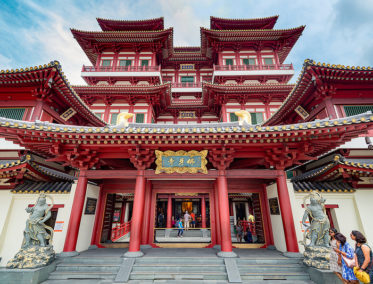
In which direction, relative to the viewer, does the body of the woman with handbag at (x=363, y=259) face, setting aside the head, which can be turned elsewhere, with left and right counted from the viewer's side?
facing to the left of the viewer

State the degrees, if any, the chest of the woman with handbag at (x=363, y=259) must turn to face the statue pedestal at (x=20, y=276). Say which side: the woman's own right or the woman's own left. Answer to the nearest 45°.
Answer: approximately 45° to the woman's own left

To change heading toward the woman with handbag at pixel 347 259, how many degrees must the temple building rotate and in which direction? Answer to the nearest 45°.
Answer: approximately 45° to its left

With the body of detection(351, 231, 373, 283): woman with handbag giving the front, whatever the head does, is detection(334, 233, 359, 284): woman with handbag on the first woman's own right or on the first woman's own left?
on the first woman's own right

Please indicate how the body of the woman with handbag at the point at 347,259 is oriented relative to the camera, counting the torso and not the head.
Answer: to the viewer's left

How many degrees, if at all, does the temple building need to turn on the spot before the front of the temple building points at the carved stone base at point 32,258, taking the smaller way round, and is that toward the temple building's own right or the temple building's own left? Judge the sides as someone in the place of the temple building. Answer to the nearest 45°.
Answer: approximately 90° to the temple building's own right
